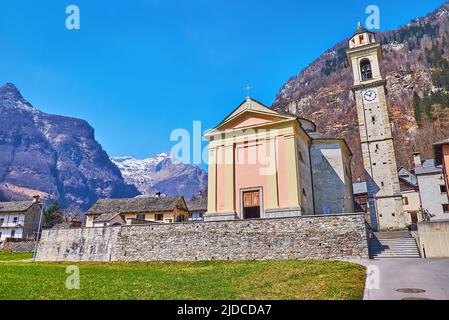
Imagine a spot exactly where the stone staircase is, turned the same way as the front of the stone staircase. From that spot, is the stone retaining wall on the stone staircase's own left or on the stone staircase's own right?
on the stone staircase's own right

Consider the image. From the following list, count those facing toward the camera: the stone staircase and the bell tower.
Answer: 2

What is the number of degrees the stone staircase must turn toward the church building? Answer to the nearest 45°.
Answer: approximately 90° to its right

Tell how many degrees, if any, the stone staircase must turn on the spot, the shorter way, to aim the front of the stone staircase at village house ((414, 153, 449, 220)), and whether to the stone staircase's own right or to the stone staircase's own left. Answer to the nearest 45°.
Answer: approximately 180°

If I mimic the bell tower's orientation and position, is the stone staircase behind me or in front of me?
in front

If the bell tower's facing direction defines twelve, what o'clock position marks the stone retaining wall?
The stone retaining wall is roughly at 1 o'clock from the bell tower.

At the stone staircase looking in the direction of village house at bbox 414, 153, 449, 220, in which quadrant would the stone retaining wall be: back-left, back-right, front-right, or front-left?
back-left

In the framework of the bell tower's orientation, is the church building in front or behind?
in front

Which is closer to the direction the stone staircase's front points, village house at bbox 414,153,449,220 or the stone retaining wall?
the stone retaining wall

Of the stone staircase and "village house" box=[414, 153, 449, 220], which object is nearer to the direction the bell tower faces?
the stone staircase

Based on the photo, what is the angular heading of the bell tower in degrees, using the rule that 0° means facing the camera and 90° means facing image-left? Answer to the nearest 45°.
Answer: approximately 0°

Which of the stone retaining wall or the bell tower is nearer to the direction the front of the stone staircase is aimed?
the stone retaining wall

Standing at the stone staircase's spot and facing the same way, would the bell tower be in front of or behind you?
behind
